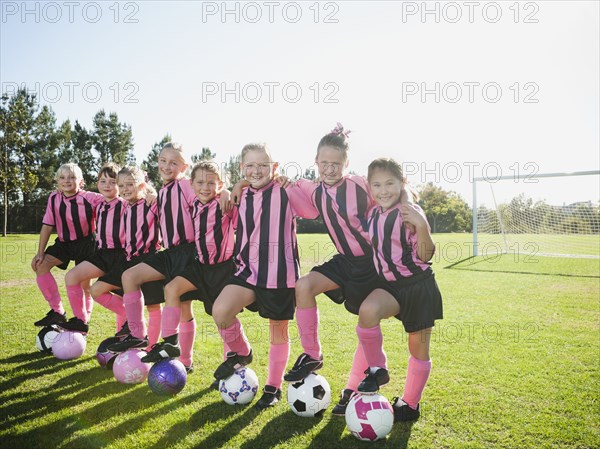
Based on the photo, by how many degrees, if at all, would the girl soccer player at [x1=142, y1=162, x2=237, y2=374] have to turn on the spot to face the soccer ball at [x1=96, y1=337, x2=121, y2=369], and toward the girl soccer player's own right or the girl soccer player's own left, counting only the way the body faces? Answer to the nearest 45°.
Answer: approximately 90° to the girl soccer player's own right

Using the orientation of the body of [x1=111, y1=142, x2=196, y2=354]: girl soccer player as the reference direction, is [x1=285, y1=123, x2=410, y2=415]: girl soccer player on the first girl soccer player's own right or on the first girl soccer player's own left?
on the first girl soccer player's own left

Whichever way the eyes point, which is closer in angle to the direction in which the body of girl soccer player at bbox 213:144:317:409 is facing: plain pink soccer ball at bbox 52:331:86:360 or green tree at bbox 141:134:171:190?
the plain pink soccer ball

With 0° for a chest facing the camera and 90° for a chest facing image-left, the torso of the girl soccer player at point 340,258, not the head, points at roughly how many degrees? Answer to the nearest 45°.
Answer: approximately 45°

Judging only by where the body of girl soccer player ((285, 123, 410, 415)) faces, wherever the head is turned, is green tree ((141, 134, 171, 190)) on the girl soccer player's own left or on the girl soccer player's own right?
on the girl soccer player's own right

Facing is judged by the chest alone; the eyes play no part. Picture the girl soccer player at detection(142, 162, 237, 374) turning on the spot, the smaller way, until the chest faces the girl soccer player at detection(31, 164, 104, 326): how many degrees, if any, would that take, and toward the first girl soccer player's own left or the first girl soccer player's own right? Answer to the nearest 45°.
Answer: approximately 90° to the first girl soccer player's own right

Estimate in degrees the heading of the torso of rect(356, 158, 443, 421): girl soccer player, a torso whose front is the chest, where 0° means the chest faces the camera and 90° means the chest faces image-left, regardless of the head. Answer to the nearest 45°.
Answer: approximately 45°

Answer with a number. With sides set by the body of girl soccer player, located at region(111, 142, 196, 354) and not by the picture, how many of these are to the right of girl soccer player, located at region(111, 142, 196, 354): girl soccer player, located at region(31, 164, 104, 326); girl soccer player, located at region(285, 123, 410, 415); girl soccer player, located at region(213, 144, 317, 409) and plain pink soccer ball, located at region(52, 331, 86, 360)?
2

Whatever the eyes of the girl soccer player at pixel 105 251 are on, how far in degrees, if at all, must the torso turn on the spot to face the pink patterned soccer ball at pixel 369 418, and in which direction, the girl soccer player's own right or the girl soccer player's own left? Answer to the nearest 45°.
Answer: approximately 90° to the girl soccer player's own left

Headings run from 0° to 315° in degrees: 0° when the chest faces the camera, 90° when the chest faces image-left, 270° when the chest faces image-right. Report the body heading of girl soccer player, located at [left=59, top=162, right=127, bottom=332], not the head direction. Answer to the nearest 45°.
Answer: approximately 45°

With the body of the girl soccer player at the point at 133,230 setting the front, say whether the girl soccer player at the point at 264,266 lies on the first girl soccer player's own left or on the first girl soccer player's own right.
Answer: on the first girl soccer player's own left
